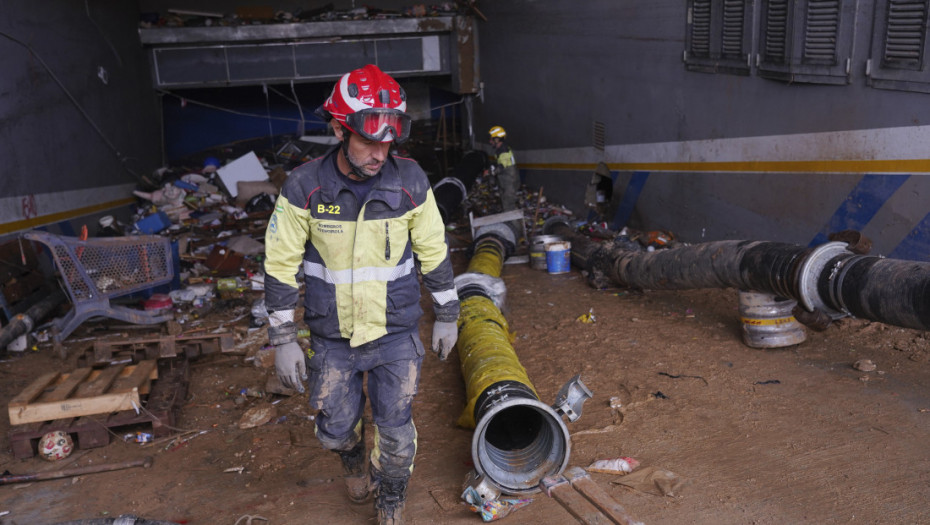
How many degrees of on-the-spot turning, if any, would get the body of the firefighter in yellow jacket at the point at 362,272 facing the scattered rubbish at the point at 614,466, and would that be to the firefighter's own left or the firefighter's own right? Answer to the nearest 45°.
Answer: approximately 90° to the firefighter's own left

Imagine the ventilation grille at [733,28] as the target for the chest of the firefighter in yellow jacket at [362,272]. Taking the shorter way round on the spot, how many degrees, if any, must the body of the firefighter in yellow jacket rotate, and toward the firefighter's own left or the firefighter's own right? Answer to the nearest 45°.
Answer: approximately 135° to the firefighter's own left

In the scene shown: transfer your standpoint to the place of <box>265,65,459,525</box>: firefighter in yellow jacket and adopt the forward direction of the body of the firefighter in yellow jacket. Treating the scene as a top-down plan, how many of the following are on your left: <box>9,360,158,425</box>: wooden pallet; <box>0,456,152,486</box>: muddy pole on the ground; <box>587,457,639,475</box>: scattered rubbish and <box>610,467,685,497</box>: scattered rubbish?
2

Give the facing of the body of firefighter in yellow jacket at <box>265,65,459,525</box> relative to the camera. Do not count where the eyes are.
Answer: toward the camera

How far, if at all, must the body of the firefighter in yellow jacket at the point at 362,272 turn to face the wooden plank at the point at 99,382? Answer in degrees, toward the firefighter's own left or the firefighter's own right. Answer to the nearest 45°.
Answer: approximately 135° to the firefighter's own right

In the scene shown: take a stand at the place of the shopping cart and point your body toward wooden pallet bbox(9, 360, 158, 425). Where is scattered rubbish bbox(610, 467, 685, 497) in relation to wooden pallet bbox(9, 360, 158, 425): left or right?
left

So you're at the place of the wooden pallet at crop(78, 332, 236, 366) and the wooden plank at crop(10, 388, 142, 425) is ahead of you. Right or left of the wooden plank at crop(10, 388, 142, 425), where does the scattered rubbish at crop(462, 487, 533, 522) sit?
left

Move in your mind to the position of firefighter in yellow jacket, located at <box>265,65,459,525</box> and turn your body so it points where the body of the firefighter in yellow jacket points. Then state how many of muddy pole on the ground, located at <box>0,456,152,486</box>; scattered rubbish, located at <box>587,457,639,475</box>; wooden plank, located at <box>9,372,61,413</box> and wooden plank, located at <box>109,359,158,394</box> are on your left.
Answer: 1

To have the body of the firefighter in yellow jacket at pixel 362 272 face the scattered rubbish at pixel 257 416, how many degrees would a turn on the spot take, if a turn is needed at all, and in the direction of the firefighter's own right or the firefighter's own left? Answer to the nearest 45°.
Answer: approximately 135° to the firefighter's own right

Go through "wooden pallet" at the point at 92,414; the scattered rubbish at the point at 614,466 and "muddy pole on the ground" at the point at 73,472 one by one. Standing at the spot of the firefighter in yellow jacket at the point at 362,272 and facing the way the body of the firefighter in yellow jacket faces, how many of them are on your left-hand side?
1

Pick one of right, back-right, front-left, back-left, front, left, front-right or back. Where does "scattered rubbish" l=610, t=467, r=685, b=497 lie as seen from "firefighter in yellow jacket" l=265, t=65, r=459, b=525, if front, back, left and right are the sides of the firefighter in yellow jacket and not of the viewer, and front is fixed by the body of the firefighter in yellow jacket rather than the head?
left

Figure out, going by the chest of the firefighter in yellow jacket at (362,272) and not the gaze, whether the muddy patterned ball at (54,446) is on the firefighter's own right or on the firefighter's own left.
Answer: on the firefighter's own right

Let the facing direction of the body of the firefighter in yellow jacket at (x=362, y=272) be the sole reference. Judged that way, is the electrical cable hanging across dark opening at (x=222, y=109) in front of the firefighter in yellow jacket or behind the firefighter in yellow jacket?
behind

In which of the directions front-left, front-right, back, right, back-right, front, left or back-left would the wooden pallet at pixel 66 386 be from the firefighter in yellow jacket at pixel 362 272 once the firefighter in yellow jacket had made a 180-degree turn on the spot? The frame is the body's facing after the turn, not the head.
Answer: front-left
